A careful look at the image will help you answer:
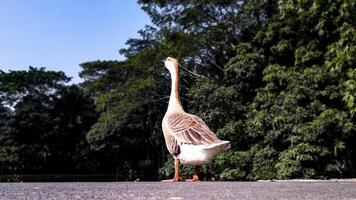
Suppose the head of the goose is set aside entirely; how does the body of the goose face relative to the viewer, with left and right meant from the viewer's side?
facing to the left of the viewer
